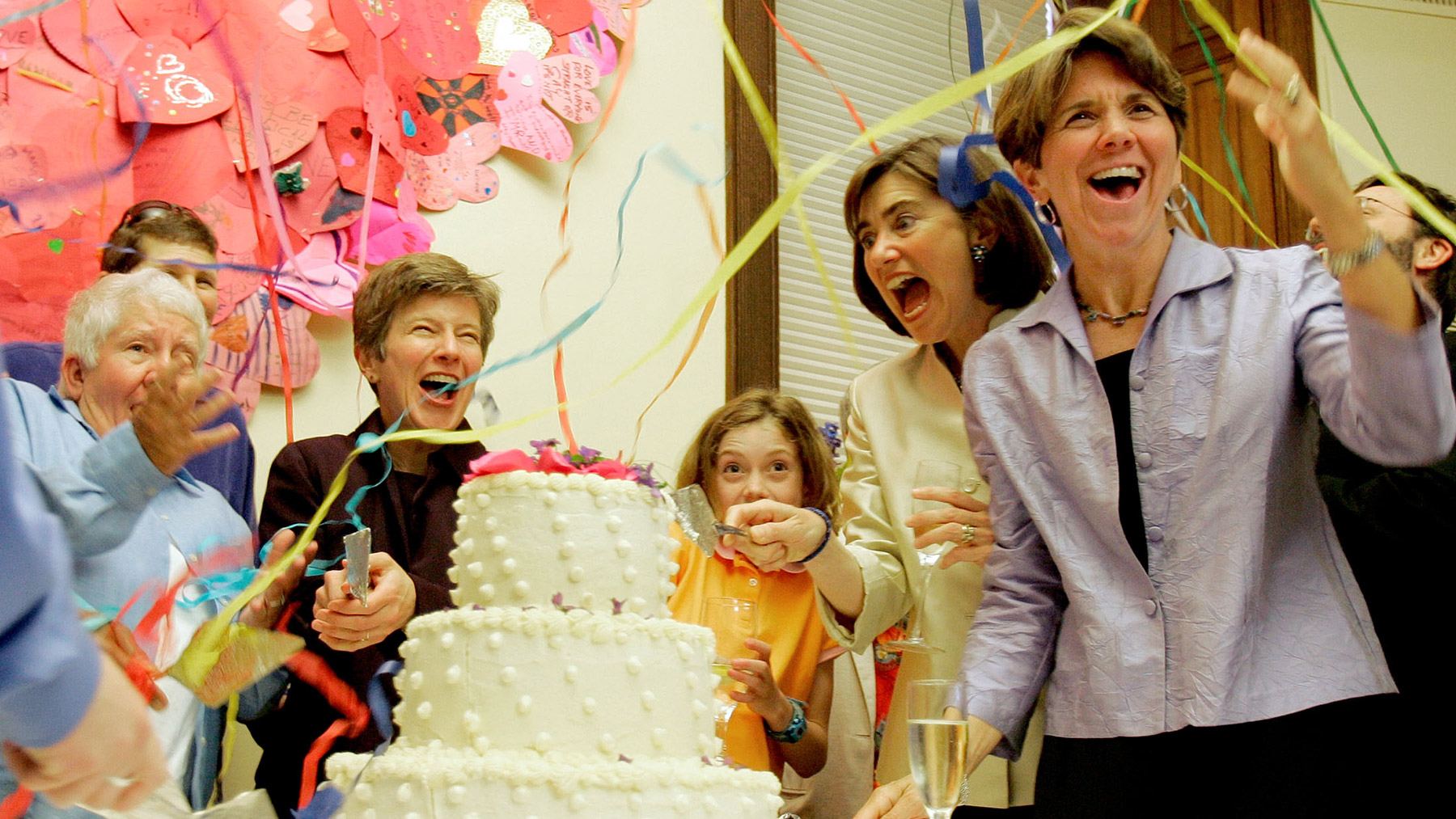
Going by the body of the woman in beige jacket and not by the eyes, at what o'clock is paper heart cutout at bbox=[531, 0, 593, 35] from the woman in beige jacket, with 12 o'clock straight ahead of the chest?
The paper heart cutout is roughly at 3 o'clock from the woman in beige jacket.

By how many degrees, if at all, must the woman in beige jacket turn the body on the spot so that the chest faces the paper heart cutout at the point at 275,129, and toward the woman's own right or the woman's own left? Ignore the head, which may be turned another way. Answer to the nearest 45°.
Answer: approximately 45° to the woman's own right

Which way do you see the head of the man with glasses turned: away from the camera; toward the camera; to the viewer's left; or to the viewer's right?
to the viewer's left

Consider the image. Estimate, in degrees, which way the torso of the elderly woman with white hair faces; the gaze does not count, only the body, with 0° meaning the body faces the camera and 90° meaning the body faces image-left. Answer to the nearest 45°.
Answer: approximately 315°

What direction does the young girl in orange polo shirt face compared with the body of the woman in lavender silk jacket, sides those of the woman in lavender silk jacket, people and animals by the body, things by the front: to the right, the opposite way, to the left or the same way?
the same way

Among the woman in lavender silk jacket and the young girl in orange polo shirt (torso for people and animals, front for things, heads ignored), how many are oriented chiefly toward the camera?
2

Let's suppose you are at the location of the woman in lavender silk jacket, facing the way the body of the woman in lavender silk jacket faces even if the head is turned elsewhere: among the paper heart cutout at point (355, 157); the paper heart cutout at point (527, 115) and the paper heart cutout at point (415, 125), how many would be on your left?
0

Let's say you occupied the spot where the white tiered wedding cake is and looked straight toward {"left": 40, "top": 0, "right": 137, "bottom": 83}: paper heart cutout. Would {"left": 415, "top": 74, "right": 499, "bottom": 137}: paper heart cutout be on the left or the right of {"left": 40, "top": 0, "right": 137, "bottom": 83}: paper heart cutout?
right

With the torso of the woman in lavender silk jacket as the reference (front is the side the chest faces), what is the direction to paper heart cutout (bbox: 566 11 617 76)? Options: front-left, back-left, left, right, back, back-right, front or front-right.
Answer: back-right

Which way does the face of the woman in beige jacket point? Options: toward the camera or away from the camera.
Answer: toward the camera

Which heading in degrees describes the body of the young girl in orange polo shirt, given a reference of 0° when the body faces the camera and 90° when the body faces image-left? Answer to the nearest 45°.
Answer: approximately 0°

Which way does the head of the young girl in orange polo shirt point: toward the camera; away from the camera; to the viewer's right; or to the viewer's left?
toward the camera

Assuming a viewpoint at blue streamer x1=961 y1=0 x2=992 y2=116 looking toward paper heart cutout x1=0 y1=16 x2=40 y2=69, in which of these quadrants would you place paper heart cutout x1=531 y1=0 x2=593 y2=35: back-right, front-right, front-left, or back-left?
front-right

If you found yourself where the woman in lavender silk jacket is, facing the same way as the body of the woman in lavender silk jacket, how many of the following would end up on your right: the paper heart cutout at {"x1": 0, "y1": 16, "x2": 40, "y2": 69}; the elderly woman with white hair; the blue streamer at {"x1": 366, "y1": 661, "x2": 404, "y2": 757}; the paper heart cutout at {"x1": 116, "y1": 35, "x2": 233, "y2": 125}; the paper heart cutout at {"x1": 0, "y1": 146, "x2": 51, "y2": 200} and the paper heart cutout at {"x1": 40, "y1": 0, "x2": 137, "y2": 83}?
6

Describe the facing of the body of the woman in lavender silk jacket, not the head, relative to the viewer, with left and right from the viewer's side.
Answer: facing the viewer

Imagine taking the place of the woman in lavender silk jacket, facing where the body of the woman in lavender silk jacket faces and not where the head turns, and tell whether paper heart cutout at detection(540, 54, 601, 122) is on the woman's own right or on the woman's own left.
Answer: on the woman's own right
